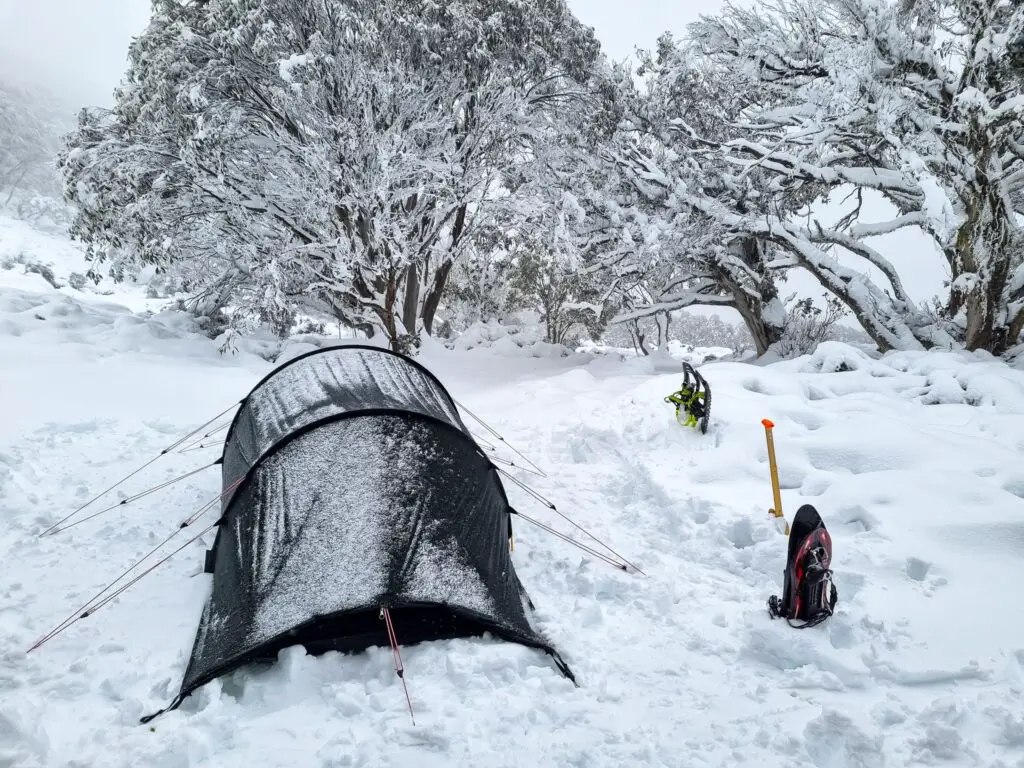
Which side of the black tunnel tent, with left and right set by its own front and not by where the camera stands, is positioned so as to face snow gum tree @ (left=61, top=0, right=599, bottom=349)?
back

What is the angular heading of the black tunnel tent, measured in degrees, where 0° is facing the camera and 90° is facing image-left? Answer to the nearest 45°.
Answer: approximately 0°

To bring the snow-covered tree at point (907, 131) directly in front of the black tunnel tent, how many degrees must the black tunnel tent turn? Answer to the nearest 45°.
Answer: approximately 135° to its left

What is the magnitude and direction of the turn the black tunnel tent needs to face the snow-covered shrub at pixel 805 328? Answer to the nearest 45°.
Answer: approximately 135° to its left
